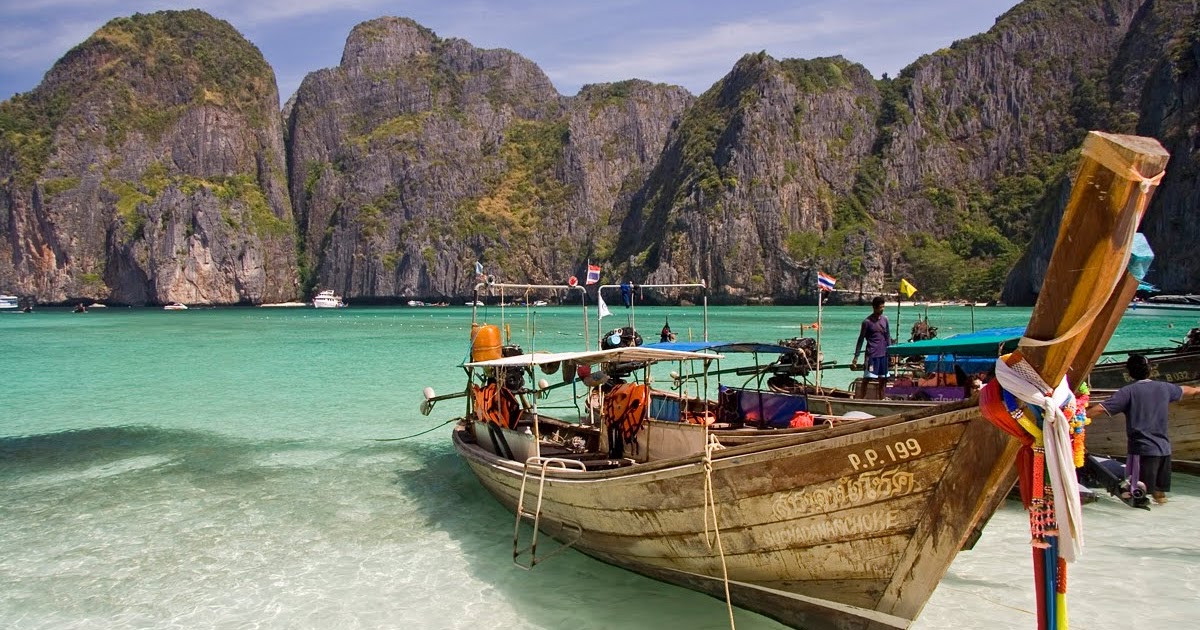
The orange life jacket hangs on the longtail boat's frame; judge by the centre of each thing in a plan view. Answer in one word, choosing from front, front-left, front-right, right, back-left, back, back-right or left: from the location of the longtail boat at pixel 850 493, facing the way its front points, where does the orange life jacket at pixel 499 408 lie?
back

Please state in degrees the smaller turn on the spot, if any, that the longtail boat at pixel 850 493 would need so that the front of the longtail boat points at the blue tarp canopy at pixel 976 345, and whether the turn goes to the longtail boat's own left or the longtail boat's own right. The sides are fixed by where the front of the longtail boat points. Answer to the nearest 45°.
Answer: approximately 135° to the longtail boat's own left

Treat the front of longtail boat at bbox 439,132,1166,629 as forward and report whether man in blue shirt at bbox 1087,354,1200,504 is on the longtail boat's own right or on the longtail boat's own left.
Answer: on the longtail boat's own left

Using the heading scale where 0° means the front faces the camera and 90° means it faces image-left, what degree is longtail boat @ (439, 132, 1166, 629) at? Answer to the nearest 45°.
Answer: approximately 315°

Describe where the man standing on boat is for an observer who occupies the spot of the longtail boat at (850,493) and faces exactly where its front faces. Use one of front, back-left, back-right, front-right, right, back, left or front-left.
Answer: back-left

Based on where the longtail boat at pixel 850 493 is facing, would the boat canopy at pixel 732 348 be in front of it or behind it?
behind

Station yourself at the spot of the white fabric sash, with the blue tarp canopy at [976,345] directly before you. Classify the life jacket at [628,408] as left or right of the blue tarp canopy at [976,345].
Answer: left

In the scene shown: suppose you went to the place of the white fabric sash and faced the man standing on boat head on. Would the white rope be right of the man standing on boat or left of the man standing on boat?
left
